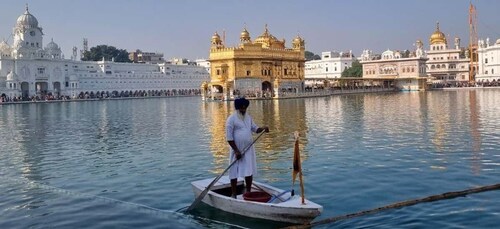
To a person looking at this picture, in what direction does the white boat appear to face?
facing the viewer and to the right of the viewer

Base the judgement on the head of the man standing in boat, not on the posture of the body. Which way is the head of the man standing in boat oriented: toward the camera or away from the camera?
toward the camera
